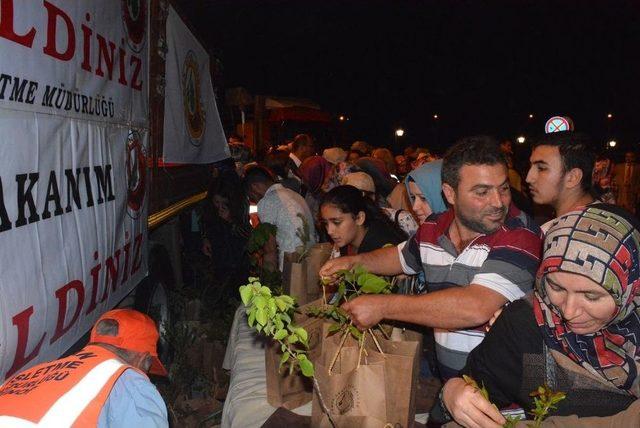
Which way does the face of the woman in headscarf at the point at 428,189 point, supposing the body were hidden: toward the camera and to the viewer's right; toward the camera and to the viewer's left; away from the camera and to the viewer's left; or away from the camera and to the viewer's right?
toward the camera and to the viewer's left

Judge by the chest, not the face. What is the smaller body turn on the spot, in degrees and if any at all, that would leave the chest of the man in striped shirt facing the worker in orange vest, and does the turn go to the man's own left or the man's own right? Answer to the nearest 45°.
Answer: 0° — they already face them

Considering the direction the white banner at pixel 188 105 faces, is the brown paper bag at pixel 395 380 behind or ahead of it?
ahead

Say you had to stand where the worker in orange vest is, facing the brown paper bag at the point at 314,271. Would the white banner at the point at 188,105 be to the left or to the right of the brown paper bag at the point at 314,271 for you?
left

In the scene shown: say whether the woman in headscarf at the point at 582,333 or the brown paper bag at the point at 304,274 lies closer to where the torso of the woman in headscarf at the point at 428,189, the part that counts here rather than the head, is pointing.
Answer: the brown paper bag

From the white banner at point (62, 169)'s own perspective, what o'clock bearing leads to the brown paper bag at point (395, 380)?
The brown paper bag is roughly at 12 o'clock from the white banner.

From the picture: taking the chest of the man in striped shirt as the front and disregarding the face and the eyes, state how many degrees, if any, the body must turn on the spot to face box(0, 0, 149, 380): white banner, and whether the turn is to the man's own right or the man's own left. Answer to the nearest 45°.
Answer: approximately 45° to the man's own right

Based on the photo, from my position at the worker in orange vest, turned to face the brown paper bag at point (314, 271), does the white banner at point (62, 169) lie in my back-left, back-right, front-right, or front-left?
front-left

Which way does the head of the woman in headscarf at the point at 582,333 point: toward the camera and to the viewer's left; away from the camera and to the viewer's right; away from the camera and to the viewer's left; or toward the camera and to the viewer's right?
toward the camera and to the viewer's left

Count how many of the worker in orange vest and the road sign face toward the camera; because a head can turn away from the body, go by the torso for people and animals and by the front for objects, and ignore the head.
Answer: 1

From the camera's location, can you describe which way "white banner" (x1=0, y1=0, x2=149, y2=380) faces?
facing the viewer and to the right of the viewer

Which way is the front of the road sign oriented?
toward the camera

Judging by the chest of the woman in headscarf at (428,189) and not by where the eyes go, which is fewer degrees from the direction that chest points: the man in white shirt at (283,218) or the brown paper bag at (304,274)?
the brown paper bag

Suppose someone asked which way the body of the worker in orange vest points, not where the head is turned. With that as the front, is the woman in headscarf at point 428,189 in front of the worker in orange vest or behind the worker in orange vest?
in front
